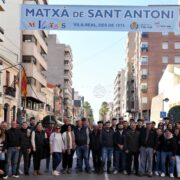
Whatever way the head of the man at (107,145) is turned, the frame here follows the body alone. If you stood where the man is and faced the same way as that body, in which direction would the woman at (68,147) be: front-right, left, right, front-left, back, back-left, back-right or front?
right

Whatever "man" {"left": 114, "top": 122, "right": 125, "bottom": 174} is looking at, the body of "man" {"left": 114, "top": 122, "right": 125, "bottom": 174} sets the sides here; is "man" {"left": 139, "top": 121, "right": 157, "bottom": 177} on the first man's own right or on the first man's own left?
on the first man's own left

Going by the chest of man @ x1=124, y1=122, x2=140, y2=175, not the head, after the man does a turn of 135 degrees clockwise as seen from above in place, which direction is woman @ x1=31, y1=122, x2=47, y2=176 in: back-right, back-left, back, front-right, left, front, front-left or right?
front-left

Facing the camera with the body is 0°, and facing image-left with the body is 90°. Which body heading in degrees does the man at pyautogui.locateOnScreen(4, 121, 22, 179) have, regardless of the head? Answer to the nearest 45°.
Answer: approximately 0°

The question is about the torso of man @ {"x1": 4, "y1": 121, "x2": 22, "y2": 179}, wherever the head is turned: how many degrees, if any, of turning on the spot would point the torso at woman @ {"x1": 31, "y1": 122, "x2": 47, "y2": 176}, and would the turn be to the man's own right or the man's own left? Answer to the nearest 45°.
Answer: approximately 135° to the man's own left

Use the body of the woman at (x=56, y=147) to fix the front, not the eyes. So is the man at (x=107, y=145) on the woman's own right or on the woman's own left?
on the woman's own left
